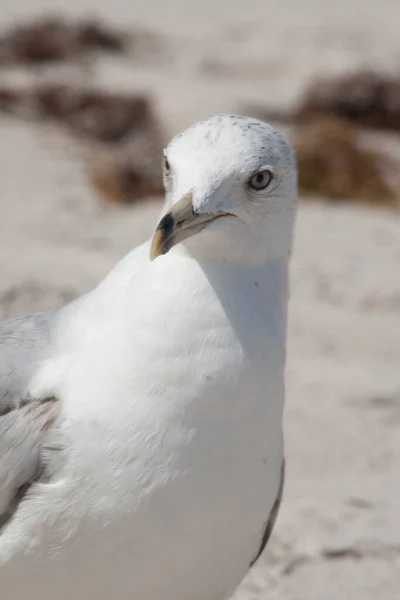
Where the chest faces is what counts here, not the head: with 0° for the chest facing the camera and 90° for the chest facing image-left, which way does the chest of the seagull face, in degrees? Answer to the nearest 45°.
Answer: approximately 315°

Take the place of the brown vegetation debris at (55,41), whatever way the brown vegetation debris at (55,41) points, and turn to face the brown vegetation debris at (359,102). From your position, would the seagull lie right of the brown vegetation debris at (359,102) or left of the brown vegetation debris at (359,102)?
right

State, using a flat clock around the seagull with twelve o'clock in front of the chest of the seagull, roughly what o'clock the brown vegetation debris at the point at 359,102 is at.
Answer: The brown vegetation debris is roughly at 8 o'clock from the seagull.

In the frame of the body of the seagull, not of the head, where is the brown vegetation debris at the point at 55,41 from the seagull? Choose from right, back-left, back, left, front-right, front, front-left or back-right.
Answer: back-left

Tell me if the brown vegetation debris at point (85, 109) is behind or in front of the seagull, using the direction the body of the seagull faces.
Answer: behind

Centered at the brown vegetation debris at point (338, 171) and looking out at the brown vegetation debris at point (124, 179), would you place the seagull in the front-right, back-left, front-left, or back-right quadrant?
front-left

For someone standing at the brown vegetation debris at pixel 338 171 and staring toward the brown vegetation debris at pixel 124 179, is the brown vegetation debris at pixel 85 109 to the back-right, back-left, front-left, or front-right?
front-right

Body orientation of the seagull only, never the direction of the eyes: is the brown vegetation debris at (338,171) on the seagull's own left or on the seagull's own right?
on the seagull's own left

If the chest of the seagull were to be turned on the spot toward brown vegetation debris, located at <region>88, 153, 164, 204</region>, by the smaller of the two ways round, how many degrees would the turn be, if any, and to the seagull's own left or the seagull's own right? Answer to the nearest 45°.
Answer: approximately 135° to the seagull's own left

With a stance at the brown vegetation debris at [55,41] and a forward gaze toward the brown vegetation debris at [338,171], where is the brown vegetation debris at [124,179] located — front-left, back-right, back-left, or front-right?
front-right
